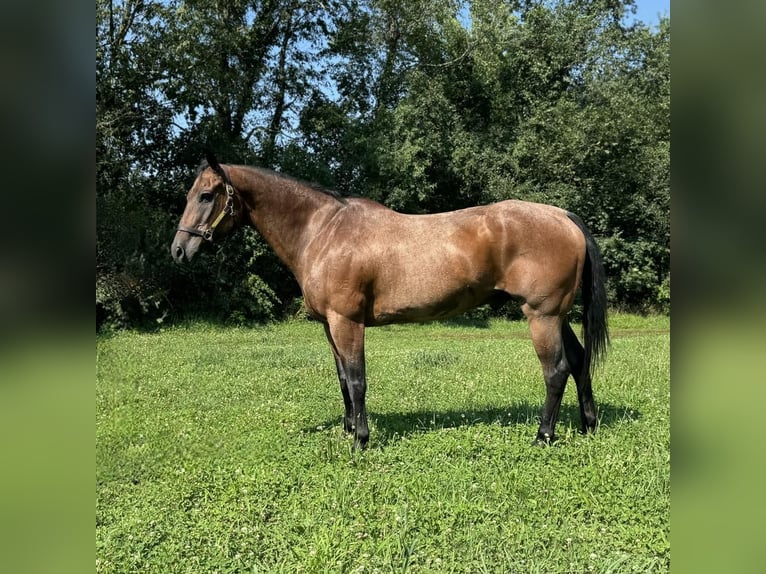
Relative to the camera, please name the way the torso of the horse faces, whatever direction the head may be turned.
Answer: to the viewer's left
